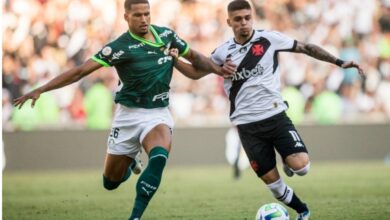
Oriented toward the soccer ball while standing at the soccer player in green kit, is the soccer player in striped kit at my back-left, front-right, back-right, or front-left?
front-left

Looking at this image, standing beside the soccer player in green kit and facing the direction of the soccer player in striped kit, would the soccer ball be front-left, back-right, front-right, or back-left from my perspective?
front-right

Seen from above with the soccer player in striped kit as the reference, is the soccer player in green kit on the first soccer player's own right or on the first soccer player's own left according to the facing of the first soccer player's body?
on the first soccer player's own right

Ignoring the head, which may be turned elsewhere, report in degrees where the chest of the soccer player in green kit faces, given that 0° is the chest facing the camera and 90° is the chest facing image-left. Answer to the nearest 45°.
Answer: approximately 315°

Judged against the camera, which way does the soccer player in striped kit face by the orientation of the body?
toward the camera
